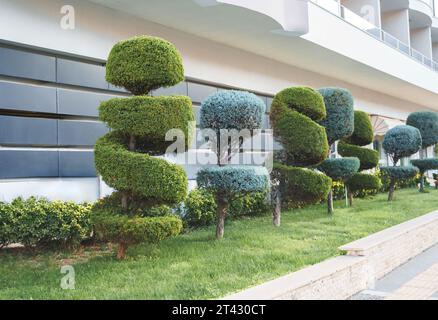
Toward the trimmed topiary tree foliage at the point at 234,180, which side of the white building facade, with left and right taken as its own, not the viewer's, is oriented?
front

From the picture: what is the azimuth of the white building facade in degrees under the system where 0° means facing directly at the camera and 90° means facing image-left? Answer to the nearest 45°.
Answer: approximately 315°

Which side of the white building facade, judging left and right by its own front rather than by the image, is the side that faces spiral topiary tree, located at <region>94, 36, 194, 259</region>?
front

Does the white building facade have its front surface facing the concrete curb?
yes

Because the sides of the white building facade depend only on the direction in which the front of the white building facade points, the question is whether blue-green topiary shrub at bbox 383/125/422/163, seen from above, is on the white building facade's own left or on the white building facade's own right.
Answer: on the white building facade's own left
